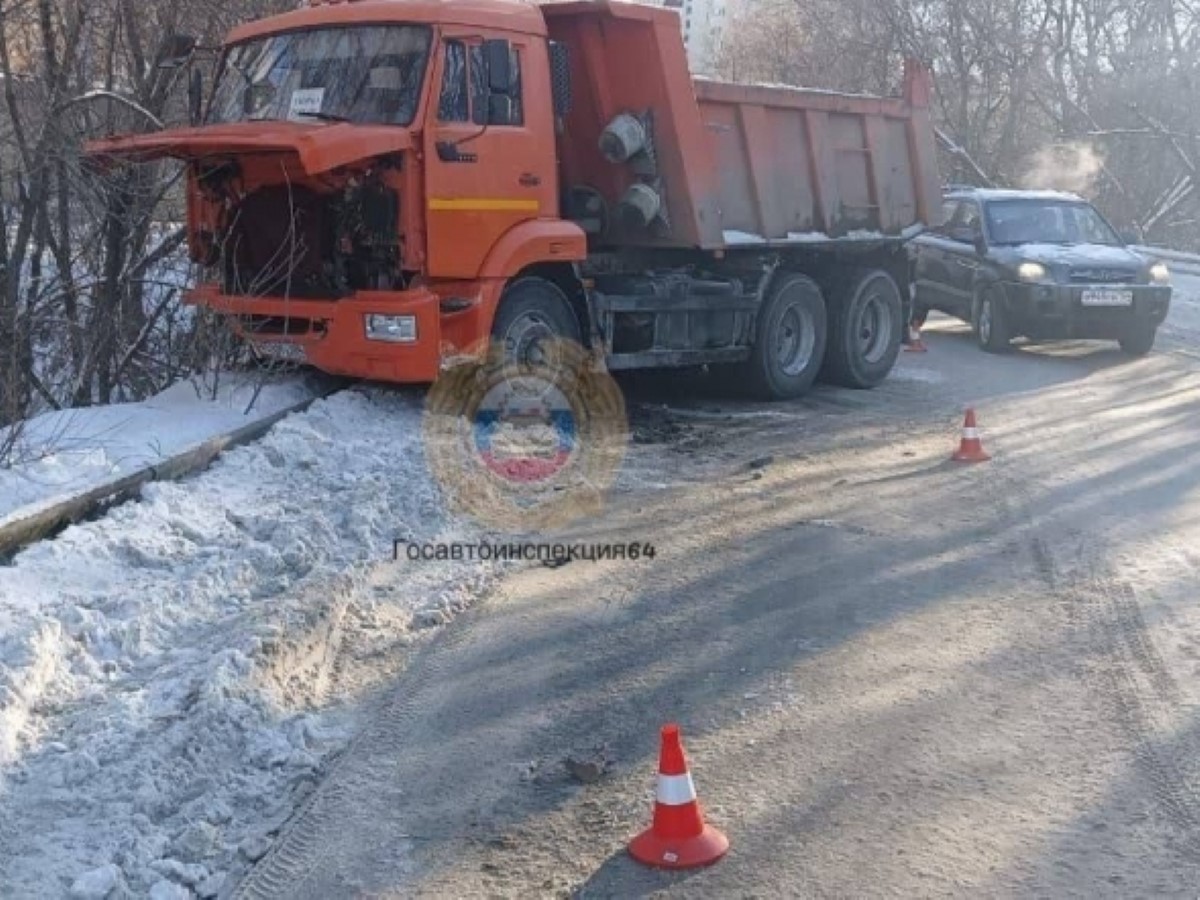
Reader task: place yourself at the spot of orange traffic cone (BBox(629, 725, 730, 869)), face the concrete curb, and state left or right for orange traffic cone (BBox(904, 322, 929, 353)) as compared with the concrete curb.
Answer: right

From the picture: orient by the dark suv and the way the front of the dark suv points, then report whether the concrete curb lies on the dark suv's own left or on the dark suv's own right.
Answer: on the dark suv's own right

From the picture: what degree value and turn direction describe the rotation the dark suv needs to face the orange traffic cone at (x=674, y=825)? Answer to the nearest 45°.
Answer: approximately 45° to its right

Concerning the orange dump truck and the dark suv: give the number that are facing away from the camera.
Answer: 0

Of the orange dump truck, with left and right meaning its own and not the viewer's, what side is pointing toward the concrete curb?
front

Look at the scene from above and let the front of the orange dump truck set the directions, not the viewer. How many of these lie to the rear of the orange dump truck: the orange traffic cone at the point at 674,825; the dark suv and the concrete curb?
1

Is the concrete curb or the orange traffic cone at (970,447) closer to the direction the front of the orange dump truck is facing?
the concrete curb

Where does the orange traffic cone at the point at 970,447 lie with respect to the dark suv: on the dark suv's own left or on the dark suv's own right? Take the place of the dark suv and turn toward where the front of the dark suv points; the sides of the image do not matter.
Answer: on the dark suv's own right

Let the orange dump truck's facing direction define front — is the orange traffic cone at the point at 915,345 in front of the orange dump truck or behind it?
behind

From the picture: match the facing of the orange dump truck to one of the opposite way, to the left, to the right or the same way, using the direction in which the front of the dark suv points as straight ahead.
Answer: to the right

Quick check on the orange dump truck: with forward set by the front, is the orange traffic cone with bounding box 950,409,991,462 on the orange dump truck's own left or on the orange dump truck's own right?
on the orange dump truck's own left
